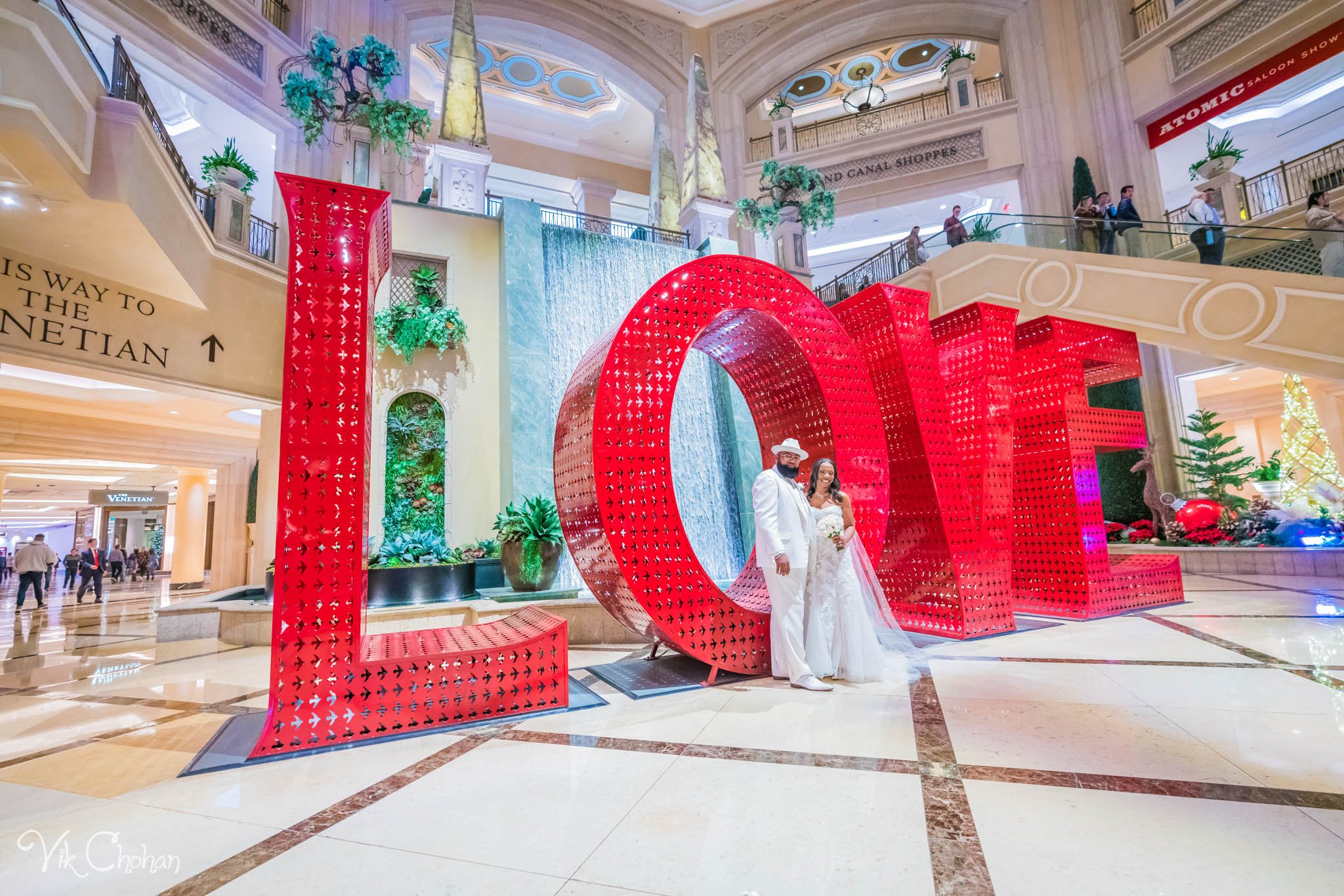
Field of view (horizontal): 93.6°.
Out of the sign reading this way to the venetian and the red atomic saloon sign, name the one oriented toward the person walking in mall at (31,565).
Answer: the red atomic saloon sign

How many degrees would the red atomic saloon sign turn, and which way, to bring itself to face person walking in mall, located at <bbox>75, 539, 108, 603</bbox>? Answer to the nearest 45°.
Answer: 0° — it already faces them

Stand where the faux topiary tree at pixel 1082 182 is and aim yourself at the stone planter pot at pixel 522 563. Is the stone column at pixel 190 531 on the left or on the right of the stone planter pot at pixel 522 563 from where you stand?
right

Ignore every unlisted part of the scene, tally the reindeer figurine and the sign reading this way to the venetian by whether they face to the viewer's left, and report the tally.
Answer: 1

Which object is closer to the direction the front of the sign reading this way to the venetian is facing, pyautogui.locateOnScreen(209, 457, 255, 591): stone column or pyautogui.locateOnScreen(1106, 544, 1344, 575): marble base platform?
the marble base platform

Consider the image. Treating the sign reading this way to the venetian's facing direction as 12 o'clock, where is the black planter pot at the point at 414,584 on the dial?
The black planter pot is roughly at 12 o'clock from the sign reading this way to the venetian.

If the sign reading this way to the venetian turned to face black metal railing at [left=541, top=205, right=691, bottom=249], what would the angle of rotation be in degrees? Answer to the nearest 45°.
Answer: approximately 45° to its left

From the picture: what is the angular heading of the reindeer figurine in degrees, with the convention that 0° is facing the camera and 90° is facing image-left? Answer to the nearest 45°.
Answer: approximately 90°
